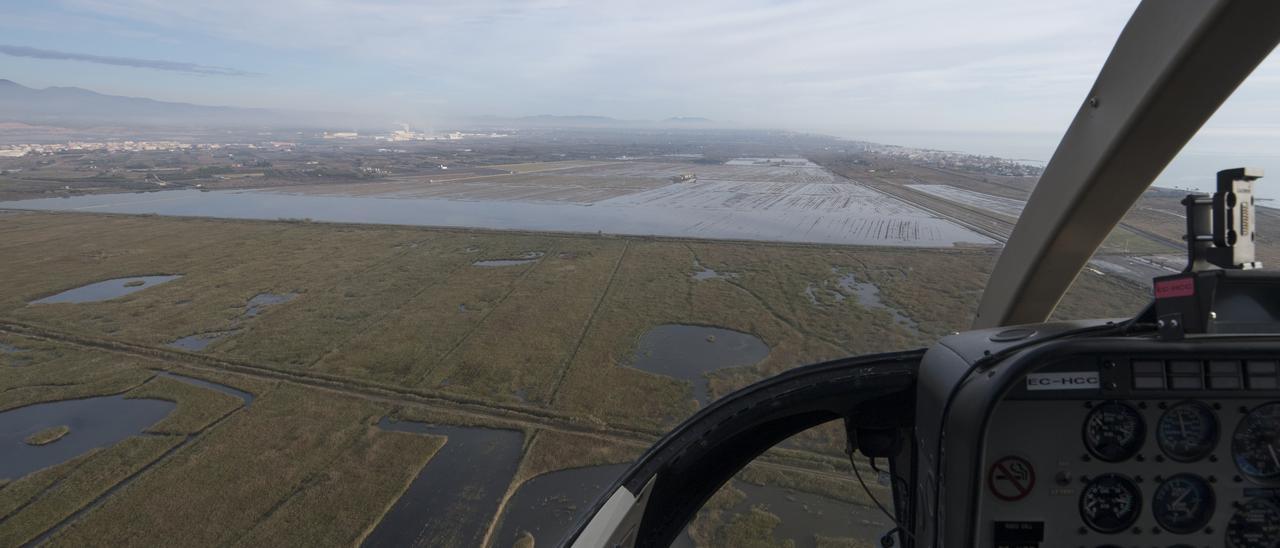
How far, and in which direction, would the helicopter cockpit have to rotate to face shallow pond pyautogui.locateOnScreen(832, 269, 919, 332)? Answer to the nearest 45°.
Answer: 0° — it already faces it

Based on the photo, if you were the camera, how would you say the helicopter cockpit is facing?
facing away from the viewer

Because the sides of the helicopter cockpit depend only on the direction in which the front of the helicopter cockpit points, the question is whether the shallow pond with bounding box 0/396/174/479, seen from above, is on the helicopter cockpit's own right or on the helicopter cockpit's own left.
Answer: on the helicopter cockpit's own left
